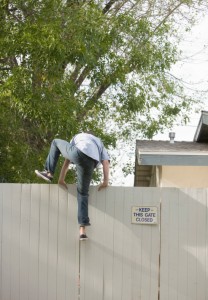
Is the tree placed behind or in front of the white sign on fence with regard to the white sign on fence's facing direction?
behind

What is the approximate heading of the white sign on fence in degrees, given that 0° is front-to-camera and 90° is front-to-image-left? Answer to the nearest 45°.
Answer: approximately 0°
